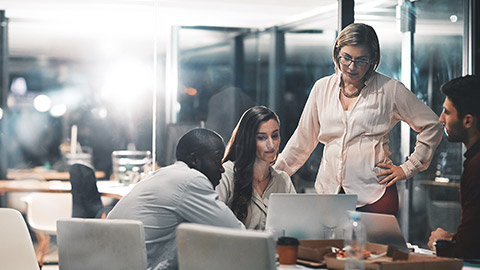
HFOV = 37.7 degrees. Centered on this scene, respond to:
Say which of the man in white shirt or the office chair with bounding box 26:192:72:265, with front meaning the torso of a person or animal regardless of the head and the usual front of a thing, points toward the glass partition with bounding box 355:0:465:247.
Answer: the man in white shirt

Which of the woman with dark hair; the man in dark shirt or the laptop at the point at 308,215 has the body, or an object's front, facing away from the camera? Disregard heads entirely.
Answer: the laptop

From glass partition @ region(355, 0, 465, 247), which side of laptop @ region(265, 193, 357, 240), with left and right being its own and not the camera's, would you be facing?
front

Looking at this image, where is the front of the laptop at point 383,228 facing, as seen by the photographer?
facing away from the viewer and to the right of the viewer

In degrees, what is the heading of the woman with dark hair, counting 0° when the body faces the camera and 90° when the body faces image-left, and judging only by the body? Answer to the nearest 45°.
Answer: approximately 315°

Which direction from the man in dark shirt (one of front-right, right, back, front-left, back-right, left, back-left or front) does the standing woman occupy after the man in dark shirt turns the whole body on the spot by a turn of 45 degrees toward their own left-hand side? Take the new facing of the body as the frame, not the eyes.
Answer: right

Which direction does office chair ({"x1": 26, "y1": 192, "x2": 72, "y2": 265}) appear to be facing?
away from the camera

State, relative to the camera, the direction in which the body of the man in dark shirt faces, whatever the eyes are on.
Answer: to the viewer's left

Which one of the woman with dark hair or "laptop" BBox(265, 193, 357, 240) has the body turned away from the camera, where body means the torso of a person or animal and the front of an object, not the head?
the laptop

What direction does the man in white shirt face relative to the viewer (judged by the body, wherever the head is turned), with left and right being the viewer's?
facing away from the viewer and to the right of the viewer

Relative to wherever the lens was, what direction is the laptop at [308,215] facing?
facing away from the viewer

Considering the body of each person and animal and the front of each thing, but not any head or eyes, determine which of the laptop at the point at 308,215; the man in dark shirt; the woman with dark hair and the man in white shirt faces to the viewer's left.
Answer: the man in dark shirt

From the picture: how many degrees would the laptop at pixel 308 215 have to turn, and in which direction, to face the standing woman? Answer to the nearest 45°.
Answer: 0° — it already faces them

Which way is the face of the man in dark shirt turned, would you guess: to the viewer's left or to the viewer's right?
to the viewer's left
